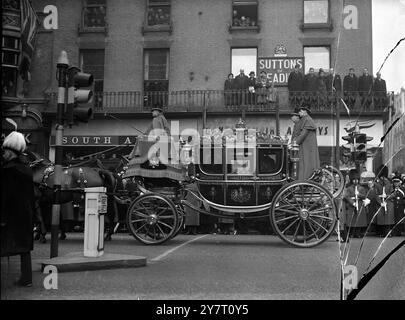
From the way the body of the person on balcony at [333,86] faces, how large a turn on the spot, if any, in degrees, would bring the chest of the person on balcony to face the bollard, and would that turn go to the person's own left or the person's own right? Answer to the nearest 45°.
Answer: approximately 45° to the person's own right

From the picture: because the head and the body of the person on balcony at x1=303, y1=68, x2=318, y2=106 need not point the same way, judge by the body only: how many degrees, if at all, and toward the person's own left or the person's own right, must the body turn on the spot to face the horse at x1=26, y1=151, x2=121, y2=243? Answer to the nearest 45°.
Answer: approximately 90° to the person's own right

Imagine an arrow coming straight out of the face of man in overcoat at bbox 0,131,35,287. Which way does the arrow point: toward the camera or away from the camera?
away from the camera

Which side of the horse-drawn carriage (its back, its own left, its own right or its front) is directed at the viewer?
left

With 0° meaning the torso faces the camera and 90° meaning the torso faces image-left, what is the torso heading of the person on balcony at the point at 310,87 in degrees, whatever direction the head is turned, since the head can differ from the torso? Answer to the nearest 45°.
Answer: approximately 0°

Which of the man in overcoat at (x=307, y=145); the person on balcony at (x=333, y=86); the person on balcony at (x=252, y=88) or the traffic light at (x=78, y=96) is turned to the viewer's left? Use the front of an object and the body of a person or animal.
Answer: the man in overcoat

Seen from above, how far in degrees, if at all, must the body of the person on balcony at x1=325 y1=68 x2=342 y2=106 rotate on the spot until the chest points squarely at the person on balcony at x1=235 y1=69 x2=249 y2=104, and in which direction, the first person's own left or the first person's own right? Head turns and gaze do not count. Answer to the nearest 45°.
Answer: approximately 135° to the first person's own right
